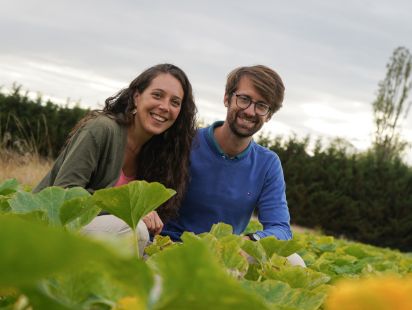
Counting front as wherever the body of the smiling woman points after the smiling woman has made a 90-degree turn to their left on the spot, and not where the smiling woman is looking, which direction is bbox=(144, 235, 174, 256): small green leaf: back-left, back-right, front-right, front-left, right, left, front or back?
back-right

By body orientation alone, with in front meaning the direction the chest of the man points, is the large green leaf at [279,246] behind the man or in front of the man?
in front

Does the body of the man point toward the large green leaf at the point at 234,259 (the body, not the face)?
yes

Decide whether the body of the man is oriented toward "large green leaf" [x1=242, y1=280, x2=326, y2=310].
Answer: yes

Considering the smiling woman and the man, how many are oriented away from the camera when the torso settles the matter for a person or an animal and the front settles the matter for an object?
0

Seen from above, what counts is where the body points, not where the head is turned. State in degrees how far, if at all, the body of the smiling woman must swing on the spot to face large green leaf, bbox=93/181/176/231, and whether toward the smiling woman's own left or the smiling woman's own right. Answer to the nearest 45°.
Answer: approximately 45° to the smiling woman's own right

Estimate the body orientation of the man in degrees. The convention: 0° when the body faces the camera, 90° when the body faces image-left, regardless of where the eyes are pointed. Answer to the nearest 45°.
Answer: approximately 0°

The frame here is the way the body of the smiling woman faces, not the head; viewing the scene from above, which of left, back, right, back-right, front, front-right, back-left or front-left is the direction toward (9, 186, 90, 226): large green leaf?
front-right

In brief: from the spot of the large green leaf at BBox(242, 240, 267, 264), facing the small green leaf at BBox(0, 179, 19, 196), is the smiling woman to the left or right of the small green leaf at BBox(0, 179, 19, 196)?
right

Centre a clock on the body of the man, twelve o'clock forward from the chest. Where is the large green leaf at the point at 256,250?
The large green leaf is roughly at 12 o'clock from the man.

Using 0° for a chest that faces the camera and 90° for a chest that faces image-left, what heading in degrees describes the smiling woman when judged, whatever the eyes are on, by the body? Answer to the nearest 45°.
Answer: approximately 315°

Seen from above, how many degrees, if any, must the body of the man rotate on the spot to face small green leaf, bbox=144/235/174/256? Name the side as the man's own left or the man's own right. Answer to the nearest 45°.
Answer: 0° — they already face it

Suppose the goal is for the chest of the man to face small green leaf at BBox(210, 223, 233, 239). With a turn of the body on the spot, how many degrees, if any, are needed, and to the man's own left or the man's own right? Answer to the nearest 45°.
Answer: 0° — they already face it
